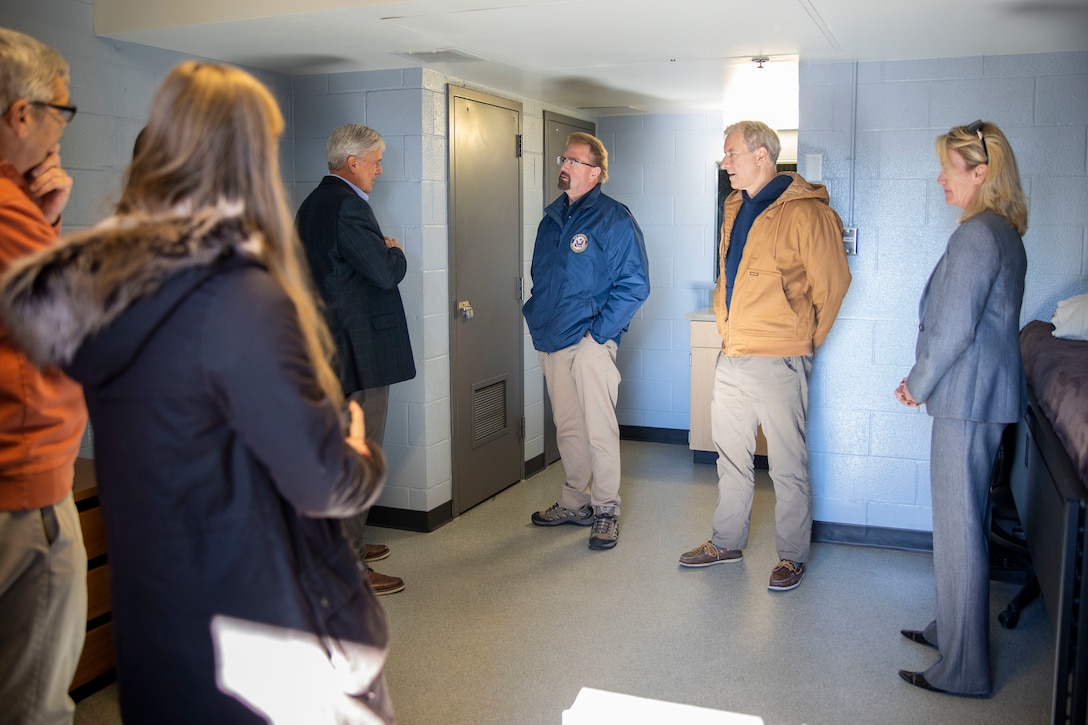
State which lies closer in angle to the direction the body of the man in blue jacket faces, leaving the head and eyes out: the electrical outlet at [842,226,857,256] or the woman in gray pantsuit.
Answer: the woman in gray pantsuit

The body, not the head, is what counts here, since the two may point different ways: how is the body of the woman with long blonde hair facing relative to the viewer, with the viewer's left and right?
facing away from the viewer and to the right of the viewer

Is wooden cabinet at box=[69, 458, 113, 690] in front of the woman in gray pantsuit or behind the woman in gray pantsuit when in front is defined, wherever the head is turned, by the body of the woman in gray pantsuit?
in front

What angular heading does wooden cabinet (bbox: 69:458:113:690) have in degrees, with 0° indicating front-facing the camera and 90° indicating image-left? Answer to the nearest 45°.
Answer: approximately 315°

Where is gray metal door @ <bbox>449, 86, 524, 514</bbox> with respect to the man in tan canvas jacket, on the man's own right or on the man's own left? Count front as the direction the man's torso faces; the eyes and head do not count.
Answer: on the man's own right

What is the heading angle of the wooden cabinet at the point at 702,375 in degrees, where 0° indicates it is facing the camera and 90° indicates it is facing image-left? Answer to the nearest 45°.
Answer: approximately 0°

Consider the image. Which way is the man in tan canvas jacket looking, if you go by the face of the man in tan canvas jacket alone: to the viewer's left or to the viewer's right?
to the viewer's left

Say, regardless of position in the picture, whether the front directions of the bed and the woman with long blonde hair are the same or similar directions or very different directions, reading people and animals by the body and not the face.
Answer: very different directions

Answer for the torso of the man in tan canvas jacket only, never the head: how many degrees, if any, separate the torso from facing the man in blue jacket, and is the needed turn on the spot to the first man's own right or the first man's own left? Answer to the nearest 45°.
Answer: approximately 90° to the first man's own right

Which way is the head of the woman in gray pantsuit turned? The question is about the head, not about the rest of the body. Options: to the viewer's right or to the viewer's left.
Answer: to the viewer's left

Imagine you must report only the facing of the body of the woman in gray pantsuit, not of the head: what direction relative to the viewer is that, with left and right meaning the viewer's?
facing to the left of the viewer

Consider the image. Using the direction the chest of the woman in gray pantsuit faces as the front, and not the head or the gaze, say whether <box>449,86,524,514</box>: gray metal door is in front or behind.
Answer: in front
